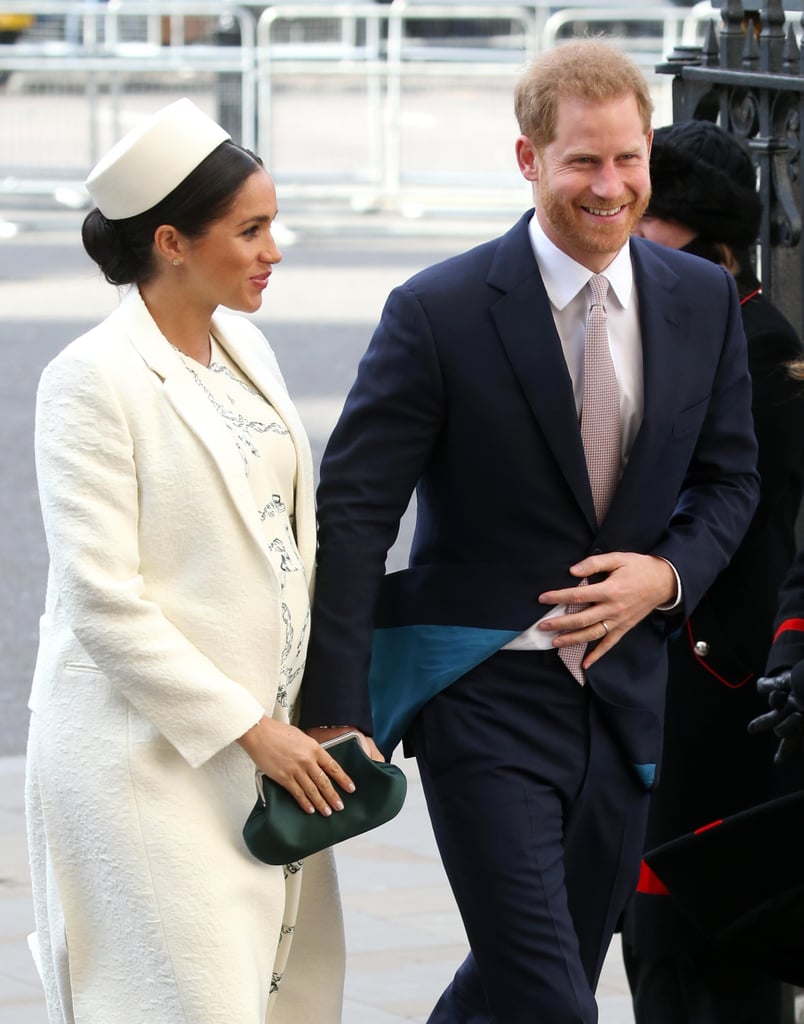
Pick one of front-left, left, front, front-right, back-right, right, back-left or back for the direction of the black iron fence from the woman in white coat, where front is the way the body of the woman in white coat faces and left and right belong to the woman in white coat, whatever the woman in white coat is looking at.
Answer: left

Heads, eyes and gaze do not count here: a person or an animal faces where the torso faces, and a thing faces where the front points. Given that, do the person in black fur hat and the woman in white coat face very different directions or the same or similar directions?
very different directions

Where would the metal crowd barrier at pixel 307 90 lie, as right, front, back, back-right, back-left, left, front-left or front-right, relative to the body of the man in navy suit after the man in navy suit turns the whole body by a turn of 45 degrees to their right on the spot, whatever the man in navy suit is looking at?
back

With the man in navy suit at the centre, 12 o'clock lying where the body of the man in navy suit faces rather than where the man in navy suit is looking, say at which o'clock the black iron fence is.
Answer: The black iron fence is roughly at 8 o'clock from the man in navy suit.

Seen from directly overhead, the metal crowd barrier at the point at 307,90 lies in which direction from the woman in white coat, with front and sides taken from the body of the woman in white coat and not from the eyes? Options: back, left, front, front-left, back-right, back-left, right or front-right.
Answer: back-left

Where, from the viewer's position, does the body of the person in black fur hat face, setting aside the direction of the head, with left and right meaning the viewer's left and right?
facing to the left of the viewer

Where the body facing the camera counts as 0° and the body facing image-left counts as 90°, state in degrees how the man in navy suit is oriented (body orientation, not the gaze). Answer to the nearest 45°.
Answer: approximately 315°

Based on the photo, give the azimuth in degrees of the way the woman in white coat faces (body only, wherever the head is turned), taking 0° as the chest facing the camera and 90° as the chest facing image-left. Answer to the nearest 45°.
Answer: approximately 315°

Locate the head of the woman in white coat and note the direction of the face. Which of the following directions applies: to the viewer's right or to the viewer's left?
to the viewer's right

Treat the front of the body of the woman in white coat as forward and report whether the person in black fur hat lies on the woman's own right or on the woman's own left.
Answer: on the woman's own left

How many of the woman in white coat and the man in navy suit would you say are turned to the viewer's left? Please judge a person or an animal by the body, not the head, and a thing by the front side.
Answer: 0
